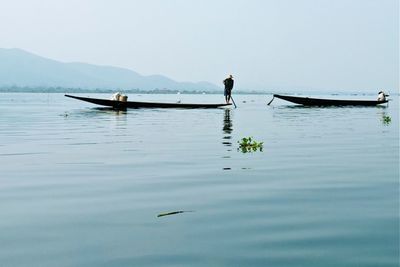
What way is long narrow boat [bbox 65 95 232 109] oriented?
to the viewer's left
